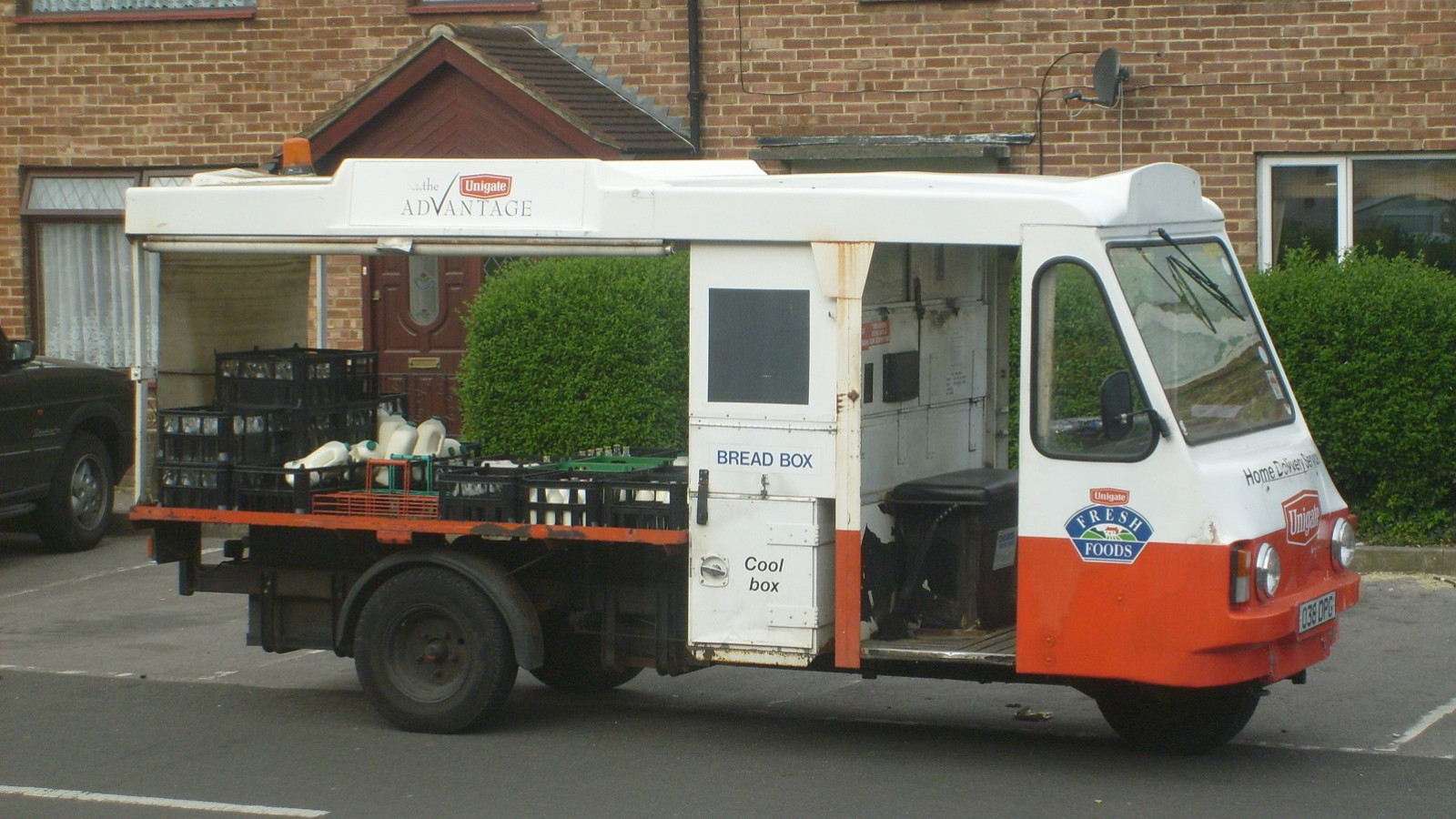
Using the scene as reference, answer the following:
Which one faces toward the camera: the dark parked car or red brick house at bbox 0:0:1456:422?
the red brick house

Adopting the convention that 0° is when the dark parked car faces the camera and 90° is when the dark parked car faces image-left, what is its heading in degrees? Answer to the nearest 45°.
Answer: approximately 225°

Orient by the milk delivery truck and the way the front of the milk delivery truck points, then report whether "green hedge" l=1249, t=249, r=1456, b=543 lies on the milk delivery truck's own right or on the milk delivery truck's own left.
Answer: on the milk delivery truck's own left

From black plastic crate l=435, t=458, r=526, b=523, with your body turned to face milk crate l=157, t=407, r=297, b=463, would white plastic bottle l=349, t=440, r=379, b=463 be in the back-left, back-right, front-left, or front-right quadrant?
front-right

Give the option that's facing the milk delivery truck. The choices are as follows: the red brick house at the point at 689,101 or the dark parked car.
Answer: the red brick house

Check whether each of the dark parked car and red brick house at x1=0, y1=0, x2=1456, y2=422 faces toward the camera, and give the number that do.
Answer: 1

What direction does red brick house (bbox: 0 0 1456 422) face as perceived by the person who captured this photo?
facing the viewer

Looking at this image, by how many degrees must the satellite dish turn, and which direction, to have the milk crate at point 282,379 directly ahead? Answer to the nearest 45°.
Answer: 0° — it already faces it

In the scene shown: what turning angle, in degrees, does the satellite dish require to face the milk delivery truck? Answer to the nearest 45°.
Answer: approximately 45° to its left
